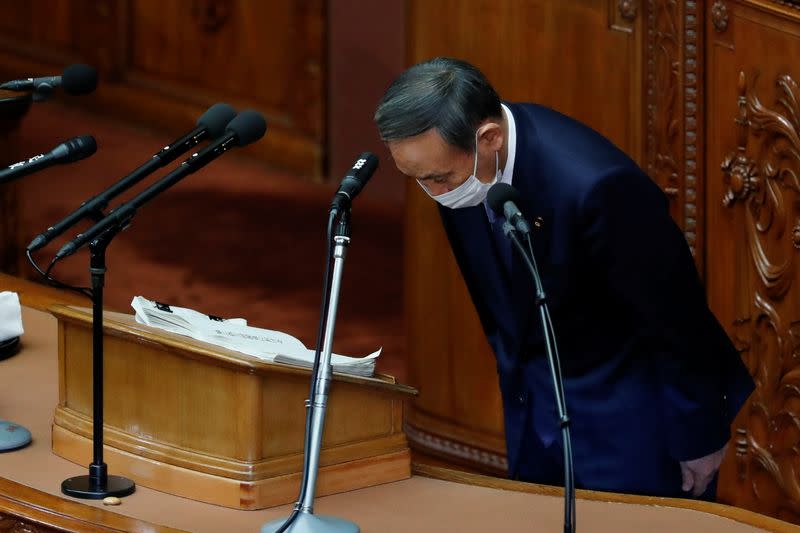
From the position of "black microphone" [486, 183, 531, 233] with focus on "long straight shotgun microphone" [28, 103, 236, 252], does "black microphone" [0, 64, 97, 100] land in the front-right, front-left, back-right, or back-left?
front-right

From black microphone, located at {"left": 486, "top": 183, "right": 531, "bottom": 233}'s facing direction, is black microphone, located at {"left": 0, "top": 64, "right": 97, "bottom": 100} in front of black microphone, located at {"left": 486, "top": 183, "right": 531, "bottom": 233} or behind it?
in front

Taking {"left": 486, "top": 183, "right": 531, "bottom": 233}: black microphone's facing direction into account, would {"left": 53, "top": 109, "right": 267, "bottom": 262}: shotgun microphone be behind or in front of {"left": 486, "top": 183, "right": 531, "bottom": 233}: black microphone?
in front

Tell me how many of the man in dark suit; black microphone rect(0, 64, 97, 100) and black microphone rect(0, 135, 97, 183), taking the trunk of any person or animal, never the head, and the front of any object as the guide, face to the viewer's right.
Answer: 2

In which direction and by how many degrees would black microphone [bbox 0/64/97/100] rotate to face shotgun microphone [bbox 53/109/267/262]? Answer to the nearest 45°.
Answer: approximately 90° to its right

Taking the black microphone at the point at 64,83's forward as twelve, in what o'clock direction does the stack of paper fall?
The stack of paper is roughly at 2 o'clock from the black microphone.

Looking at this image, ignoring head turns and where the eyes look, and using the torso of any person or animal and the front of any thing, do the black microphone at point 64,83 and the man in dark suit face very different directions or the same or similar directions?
very different directions

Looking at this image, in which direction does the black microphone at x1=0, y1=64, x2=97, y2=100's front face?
to the viewer's right

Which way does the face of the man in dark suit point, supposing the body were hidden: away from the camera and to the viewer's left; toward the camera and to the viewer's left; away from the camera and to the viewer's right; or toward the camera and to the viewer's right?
toward the camera and to the viewer's left

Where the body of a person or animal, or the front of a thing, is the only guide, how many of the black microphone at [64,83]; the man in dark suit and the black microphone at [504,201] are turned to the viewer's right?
1

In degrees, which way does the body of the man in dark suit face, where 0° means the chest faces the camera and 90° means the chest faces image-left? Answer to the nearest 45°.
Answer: approximately 45°

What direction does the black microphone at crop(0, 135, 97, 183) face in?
to the viewer's right

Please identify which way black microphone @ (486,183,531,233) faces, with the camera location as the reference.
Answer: facing away from the viewer and to the left of the viewer
